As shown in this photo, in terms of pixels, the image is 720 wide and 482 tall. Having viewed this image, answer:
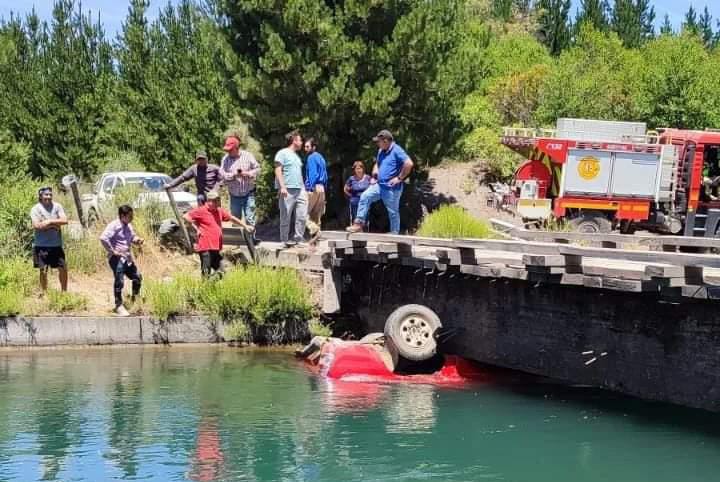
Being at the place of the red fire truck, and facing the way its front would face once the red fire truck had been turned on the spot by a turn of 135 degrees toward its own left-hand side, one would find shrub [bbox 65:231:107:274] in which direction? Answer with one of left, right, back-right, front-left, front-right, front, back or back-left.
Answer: left

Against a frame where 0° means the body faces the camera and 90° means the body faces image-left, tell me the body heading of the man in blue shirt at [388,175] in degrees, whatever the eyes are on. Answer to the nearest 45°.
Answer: approximately 45°

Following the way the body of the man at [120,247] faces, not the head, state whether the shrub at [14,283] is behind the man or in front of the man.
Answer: behind

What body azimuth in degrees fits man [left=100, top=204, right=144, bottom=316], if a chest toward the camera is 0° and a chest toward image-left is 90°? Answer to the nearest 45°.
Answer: approximately 315°

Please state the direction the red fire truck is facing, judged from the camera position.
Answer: facing to the right of the viewer

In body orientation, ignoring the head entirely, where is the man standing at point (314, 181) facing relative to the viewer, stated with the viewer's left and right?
facing to the left of the viewer

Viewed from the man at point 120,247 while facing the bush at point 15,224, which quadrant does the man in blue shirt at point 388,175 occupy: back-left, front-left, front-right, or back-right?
back-right

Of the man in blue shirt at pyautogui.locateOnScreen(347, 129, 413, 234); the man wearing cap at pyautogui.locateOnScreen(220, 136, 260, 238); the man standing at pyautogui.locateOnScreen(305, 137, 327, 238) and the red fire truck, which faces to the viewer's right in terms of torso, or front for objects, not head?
the red fire truck

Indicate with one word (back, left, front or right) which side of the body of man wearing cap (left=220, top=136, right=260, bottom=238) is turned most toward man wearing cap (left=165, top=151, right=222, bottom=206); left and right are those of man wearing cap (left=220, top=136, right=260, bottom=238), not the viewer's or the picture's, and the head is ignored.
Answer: right
